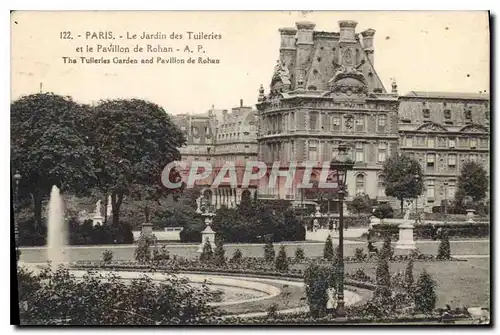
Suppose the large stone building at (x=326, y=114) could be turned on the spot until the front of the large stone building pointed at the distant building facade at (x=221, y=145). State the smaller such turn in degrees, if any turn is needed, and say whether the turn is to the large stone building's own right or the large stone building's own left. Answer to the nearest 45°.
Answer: approximately 90° to the large stone building's own right

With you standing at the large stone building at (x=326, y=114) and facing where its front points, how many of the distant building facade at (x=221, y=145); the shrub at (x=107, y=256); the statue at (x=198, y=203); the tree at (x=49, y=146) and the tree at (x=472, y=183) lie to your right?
4

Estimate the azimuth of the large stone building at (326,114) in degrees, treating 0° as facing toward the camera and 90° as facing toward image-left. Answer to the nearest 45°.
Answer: approximately 0°
